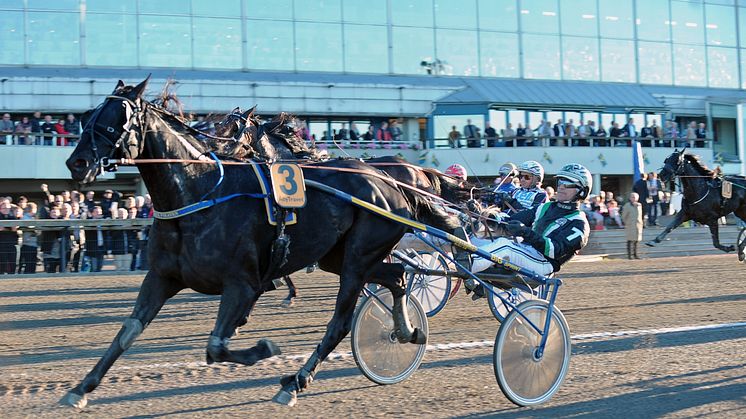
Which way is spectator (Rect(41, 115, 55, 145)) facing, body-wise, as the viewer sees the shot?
toward the camera

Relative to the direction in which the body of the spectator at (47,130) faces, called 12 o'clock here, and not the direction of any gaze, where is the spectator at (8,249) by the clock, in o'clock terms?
the spectator at (8,249) is roughly at 12 o'clock from the spectator at (47,130).

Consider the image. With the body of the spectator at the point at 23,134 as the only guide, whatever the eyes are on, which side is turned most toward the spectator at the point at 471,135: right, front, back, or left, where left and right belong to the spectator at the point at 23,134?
left

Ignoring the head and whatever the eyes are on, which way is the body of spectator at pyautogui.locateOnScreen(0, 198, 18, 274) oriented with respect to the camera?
toward the camera

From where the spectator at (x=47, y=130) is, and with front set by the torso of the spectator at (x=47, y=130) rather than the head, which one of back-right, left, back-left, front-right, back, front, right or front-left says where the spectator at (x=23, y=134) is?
right

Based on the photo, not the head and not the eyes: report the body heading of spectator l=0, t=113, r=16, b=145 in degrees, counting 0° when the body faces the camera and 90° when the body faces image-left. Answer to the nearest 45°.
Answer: approximately 0°

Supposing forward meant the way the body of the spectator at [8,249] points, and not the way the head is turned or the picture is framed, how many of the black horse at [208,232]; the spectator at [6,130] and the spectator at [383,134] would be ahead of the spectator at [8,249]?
1

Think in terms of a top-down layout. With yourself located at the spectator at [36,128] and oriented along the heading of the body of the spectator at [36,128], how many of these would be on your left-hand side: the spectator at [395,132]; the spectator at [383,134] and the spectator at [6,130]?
2

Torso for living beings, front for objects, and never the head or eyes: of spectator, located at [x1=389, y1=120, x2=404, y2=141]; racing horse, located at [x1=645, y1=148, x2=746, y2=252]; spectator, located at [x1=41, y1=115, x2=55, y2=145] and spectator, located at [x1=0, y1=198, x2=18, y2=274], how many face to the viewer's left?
1

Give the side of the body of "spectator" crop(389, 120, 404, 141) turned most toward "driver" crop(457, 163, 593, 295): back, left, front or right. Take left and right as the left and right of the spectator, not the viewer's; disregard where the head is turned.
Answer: front
